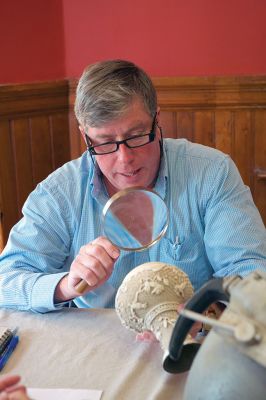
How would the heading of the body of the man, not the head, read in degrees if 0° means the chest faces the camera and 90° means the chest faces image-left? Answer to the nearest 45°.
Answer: approximately 0°

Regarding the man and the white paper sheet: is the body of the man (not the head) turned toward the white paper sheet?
yes

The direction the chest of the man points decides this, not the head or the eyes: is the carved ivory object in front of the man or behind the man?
in front
